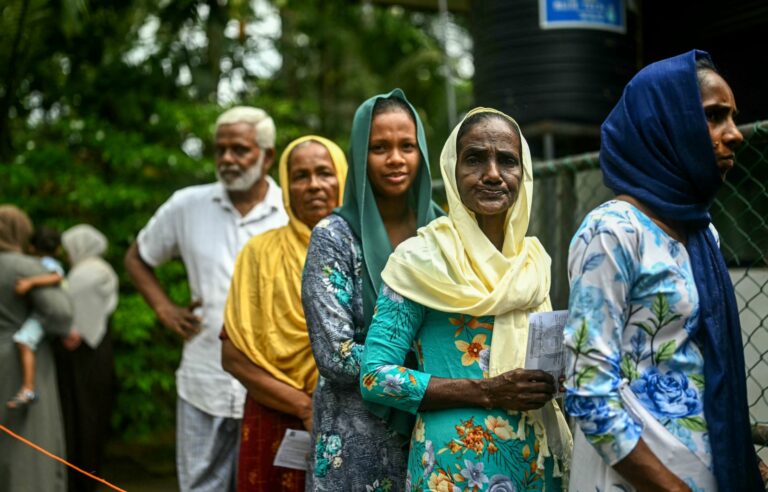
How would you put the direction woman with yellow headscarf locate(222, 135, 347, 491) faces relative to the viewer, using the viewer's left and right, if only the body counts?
facing the viewer and to the right of the viewer

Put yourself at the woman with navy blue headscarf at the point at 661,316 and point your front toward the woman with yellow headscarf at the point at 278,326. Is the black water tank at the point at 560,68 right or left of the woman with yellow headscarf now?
right

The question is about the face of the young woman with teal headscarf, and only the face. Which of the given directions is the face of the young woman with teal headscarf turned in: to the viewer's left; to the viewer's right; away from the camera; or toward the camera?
toward the camera

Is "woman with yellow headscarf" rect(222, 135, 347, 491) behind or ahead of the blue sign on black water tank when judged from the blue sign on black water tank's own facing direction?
ahead

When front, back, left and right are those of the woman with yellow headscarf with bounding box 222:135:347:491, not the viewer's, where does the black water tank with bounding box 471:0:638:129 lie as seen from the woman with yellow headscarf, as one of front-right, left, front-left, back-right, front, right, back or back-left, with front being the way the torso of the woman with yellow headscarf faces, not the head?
left

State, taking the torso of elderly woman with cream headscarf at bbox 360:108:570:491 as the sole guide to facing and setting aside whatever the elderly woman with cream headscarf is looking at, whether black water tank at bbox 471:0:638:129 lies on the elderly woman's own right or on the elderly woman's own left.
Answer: on the elderly woman's own left

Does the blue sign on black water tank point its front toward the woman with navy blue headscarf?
yes

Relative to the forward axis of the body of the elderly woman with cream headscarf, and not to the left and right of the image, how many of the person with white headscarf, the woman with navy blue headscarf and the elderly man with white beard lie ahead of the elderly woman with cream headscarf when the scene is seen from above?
1

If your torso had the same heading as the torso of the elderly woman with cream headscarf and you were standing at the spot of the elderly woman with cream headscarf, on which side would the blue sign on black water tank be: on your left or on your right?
on your left

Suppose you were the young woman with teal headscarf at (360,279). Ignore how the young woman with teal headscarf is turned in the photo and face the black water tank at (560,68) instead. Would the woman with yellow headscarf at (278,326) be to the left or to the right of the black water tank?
left

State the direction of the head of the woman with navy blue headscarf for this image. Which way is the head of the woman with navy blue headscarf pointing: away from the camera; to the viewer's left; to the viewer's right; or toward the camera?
to the viewer's right

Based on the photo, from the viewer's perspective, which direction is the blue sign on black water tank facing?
toward the camera

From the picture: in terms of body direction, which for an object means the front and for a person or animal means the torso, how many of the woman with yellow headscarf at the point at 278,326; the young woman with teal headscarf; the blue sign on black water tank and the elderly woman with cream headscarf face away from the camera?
0

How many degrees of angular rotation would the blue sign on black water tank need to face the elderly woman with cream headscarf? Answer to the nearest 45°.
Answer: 0° — it already faces them

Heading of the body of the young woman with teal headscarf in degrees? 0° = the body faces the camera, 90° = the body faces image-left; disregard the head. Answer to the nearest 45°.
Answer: approximately 315°

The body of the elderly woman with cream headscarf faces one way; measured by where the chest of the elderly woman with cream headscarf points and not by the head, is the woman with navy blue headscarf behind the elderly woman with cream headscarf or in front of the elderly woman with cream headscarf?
in front
